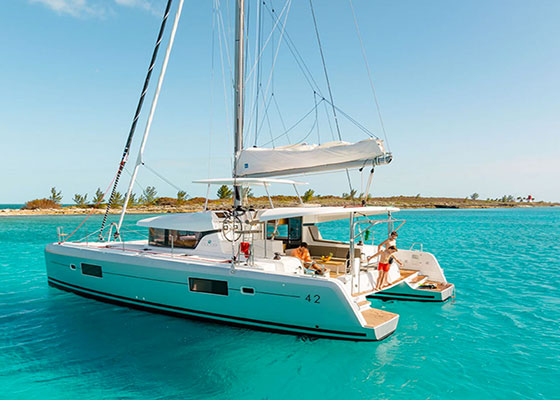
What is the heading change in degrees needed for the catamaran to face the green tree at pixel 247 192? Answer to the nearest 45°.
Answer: approximately 45° to its right

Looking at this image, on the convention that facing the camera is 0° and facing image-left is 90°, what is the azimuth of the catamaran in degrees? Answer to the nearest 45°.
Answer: approximately 135°
